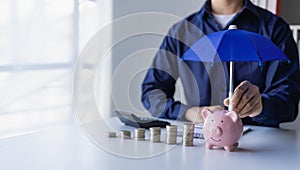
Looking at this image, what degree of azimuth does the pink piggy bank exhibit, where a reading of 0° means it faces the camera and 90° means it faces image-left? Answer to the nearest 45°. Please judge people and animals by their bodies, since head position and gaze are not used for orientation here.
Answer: approximately 45°

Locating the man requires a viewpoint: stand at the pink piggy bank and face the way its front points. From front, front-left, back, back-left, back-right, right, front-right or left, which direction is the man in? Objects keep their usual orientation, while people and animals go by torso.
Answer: back-right

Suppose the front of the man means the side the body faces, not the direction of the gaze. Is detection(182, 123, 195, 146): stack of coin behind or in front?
in front

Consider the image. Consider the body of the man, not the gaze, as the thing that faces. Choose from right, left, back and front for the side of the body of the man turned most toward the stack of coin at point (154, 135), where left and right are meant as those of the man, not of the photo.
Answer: front

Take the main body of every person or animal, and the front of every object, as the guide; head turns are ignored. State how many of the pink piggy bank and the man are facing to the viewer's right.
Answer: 0

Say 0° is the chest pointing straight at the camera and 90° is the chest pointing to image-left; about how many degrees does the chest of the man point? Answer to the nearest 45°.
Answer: approximately 0°
